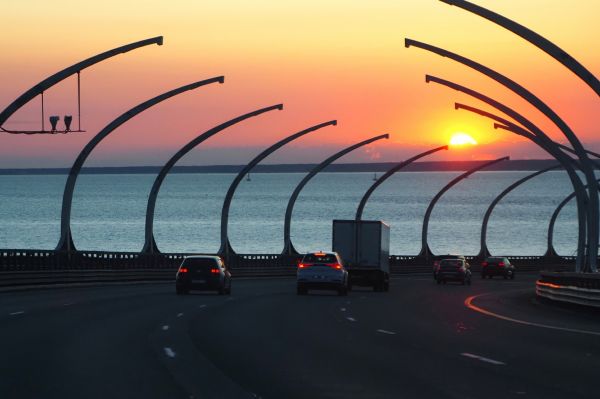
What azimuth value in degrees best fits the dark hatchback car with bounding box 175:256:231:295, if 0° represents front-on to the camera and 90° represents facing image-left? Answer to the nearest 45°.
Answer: approximately 180°

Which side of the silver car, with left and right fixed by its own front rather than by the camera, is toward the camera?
back

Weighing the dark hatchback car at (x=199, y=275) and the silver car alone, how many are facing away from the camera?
2

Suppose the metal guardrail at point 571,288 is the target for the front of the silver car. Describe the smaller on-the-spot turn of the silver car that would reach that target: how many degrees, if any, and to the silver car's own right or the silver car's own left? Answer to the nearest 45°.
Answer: approximately 135° to the silver car's own right

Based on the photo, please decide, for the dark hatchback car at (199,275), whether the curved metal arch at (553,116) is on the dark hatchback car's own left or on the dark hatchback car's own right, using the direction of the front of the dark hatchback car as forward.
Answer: on the dark hatchback car's own right

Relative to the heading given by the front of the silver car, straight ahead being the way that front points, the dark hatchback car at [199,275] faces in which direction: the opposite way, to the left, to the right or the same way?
the same way

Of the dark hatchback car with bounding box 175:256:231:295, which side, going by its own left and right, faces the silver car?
right
